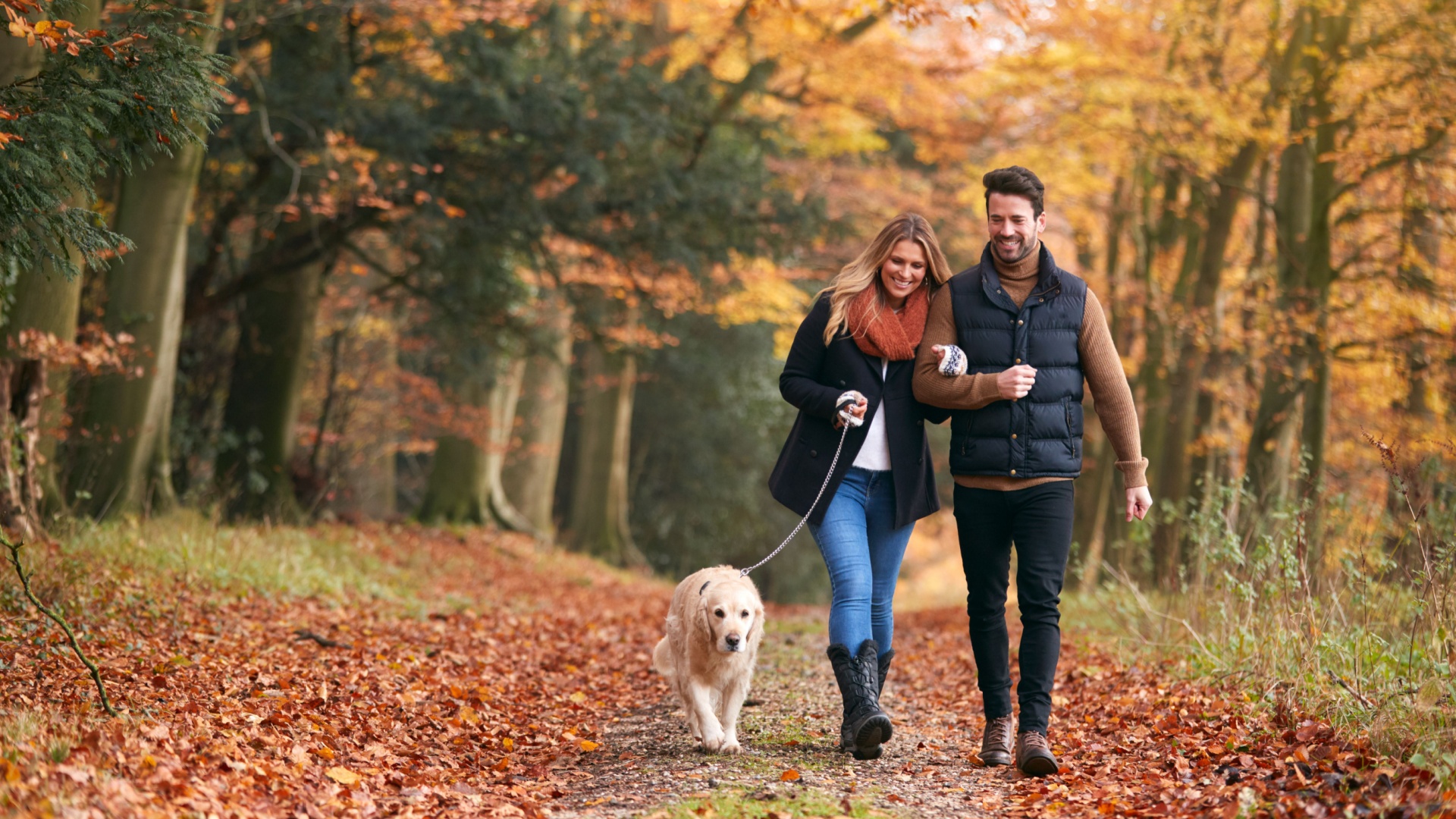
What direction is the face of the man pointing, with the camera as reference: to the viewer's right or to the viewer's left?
to the viewer's left

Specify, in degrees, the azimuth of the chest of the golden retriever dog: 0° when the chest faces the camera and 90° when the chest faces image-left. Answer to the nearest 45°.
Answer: approximately 0°

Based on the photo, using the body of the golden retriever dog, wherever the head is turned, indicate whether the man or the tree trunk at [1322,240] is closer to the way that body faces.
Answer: the man

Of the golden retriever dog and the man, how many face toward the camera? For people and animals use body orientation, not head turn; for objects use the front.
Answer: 2

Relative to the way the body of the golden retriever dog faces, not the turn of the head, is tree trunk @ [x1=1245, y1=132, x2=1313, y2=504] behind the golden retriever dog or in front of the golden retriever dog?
behind

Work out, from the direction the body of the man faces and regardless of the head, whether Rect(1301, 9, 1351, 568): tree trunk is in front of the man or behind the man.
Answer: behind

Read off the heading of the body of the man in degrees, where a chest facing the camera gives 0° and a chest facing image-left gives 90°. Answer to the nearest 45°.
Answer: approximately 0°

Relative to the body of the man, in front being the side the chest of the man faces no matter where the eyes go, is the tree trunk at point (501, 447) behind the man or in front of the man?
behind

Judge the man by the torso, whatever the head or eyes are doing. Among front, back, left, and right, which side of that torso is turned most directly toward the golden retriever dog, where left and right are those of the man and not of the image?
right
